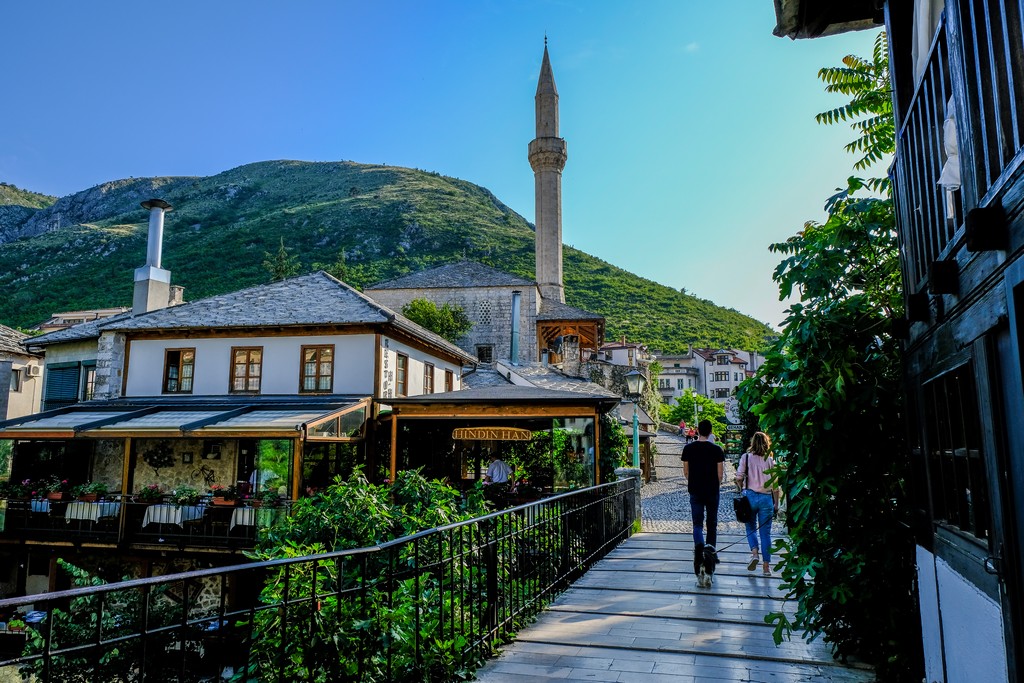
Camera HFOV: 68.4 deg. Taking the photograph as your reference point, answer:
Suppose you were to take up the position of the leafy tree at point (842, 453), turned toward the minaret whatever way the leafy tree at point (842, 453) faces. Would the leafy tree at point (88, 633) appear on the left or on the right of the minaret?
left

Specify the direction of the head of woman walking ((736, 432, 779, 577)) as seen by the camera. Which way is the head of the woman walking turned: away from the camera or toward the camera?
away from the camera

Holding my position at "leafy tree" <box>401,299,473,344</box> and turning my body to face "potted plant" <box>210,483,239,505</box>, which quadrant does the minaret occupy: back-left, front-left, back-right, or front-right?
back-left

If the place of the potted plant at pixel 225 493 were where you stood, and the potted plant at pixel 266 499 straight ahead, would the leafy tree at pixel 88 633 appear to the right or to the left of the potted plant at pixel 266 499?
right

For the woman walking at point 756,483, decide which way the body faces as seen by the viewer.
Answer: away from the camera

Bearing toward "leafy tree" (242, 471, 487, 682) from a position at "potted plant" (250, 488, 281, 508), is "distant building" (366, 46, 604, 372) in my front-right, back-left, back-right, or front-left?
back-left

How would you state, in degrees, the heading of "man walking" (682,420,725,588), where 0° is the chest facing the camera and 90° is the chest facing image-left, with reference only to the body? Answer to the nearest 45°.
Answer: approximately 180°

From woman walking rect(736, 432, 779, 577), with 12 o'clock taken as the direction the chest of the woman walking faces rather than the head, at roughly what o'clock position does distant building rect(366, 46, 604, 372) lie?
The distant building is roughly at 11 o'clock from the woman walking.

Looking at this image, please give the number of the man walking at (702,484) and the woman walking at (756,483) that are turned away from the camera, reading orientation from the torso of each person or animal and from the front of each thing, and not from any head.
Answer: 2

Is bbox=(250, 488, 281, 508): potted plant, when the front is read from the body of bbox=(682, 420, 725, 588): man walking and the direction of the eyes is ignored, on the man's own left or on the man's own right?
on the man's own left

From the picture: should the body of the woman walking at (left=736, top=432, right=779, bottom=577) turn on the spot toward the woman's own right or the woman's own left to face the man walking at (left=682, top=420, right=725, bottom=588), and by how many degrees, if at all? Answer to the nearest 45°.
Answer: approximately 135° to the woman's own left

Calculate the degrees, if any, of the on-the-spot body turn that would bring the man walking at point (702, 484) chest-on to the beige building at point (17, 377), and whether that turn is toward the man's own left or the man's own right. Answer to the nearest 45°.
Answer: approximately 45° to the man's own left
